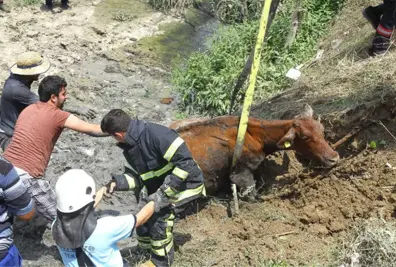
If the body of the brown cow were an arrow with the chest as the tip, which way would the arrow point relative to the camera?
to the viewer's right

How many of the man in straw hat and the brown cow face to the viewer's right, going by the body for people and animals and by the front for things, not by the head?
2

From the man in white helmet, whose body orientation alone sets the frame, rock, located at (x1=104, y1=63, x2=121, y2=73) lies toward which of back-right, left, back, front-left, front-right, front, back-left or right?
front-left

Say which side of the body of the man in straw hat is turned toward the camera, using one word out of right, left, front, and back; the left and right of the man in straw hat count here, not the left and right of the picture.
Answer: right

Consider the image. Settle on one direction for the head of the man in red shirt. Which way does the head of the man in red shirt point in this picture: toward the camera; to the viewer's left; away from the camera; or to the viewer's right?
to the viewer's right

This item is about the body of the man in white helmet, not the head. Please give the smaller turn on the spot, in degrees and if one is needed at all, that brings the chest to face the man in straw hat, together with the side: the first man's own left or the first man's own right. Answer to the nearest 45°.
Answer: approximately 45° to the first man's own left

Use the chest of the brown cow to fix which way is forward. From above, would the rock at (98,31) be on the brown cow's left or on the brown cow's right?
on the brown cow's left
